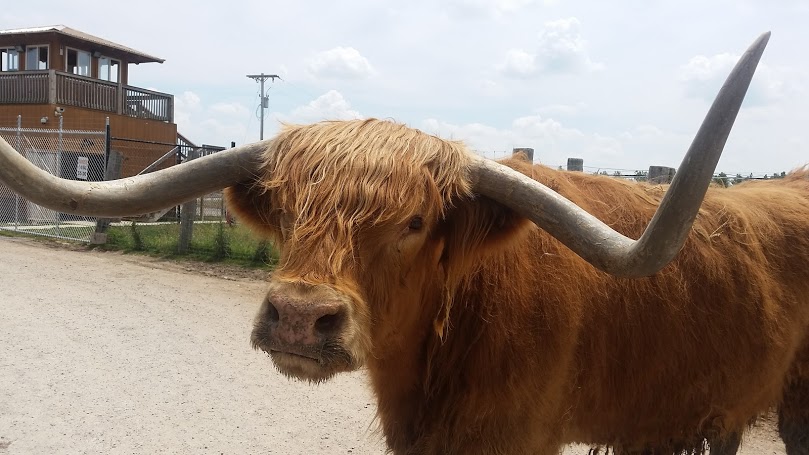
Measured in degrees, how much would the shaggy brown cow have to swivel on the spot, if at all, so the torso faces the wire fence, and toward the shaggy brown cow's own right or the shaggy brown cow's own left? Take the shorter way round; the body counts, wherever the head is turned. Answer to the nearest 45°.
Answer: approximately 90° to the shaggy brown cow's own right

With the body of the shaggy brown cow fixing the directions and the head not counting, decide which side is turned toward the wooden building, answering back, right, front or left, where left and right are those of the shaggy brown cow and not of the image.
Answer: right
